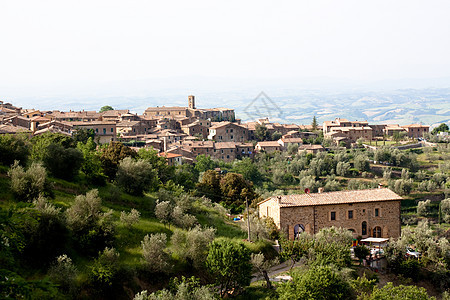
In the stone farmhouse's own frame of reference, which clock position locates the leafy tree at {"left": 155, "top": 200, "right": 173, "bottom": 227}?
The leafy tree is roughly at 2 o'clock from the stone farmhouse.

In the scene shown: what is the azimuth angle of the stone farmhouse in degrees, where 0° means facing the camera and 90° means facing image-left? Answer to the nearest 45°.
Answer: approximately 0°

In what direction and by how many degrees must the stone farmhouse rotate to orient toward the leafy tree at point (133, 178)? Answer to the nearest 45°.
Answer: approximately 90° to its right

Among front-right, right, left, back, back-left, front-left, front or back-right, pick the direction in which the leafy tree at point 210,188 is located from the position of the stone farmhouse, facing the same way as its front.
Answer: back-right
